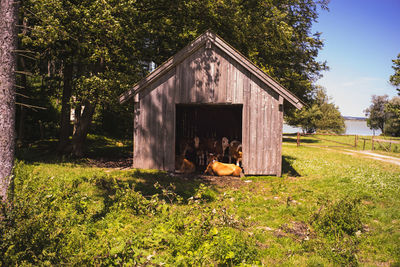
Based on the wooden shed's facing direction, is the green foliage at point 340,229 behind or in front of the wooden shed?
in front

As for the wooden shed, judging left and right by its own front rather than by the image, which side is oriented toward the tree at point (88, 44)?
right

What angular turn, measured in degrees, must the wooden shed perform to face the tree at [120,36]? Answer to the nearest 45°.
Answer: approximately 135° to its right

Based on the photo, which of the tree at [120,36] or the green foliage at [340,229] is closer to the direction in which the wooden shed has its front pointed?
the green foliage

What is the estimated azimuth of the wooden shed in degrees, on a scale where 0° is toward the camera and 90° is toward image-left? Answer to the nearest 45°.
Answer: approximately 0°

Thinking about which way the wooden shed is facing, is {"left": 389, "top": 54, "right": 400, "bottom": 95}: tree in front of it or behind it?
behind
